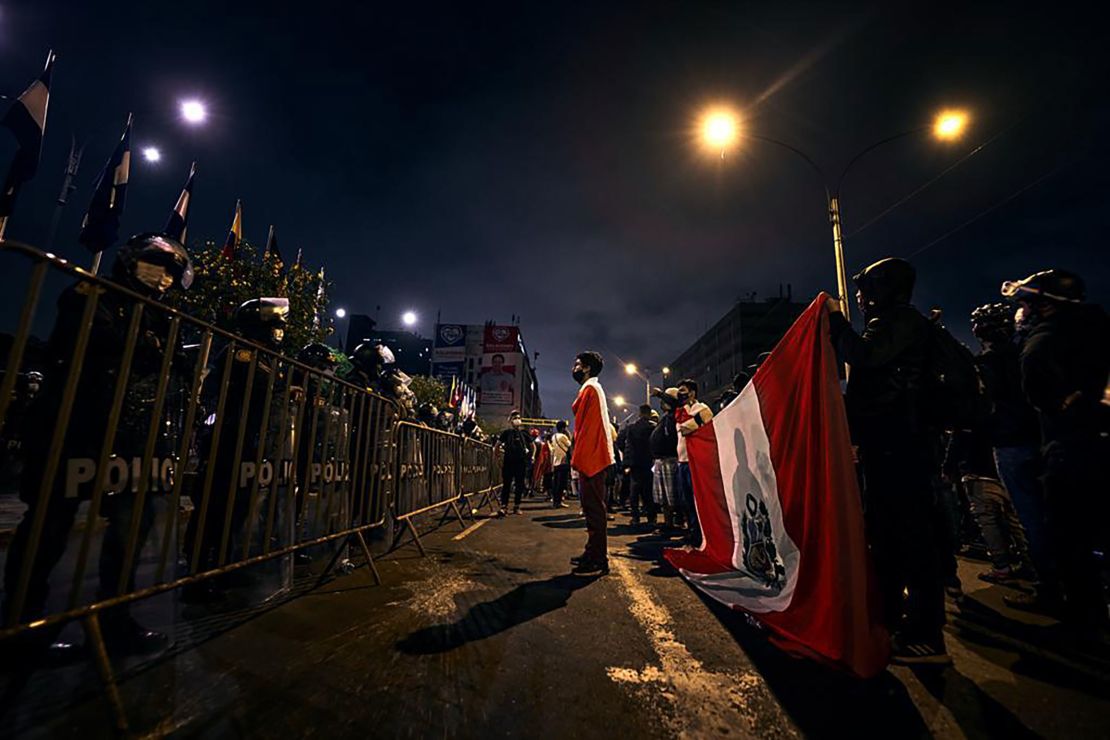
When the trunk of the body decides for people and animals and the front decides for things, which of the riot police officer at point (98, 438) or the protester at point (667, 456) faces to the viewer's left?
the protester

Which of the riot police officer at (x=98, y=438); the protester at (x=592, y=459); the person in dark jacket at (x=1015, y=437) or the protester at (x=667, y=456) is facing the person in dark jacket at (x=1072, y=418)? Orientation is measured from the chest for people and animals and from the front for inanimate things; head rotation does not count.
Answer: the riot police officer

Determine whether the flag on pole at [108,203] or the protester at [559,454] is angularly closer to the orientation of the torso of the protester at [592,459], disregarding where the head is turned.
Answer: the flag on pole

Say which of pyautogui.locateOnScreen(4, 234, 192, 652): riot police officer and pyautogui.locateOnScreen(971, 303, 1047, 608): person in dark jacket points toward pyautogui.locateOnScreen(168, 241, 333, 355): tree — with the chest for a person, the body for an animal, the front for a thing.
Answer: the person in dark jacket

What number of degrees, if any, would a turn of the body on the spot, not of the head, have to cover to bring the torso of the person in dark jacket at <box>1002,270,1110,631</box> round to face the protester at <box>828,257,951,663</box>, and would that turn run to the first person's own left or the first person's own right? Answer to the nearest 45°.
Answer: approximately 45° to the first person's own left

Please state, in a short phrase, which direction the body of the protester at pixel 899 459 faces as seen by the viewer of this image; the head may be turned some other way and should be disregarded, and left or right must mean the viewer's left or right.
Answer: facing to the left of the viewer

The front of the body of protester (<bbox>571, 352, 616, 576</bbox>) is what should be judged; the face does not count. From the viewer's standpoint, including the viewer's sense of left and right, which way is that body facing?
facing to the left of the viewer

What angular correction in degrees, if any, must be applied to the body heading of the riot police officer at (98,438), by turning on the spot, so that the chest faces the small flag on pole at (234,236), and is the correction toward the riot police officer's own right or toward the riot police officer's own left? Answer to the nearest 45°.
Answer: approximately 135° to the riot police officer's own left

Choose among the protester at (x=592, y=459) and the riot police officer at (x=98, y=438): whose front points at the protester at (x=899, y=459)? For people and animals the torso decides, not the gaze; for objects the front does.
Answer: the riot police officer

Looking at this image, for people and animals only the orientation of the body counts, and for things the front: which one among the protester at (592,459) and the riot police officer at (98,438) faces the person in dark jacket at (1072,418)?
the riot police officer

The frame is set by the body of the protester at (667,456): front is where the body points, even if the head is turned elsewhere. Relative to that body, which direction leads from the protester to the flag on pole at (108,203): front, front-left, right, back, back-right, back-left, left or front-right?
front

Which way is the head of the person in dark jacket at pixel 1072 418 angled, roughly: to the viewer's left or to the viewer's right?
to the viewer's left

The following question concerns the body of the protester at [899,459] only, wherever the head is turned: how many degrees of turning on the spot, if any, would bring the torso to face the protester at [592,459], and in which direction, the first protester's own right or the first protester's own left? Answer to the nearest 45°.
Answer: approximately 45° to the first protester's own right

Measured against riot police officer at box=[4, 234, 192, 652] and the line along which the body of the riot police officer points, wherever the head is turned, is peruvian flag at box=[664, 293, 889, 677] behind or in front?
in front

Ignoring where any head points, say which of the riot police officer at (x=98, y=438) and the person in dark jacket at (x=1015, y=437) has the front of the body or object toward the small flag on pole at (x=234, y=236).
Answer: the person in dark jacket

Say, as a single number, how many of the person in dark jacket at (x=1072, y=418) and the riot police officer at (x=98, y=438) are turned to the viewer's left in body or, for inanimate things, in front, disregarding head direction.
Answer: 1

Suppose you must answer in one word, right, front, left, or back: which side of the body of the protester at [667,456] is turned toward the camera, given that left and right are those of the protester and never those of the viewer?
left

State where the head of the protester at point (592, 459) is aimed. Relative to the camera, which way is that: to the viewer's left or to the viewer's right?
to the viewer's left

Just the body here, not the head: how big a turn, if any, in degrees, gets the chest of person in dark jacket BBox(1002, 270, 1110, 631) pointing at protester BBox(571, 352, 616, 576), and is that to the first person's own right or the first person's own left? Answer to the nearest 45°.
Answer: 0° — they already face them

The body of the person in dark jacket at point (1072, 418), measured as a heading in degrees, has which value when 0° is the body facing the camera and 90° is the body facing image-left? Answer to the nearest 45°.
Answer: approximately 90°

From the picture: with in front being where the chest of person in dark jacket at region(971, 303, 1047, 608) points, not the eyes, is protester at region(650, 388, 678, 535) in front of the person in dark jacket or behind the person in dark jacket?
in front
